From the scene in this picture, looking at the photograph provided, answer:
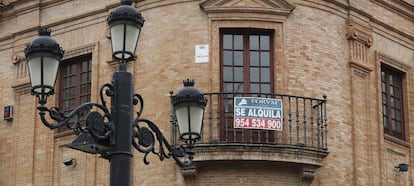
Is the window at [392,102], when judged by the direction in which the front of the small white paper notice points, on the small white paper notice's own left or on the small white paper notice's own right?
on the small white paper notice's own left

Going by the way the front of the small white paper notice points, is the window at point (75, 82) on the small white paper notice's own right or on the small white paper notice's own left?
on the small white paper notice's own right

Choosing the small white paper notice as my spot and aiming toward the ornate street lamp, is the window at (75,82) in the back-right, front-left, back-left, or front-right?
back-right

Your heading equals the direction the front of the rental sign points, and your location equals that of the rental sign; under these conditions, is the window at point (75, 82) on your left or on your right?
on your right

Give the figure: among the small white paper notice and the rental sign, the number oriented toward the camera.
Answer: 2

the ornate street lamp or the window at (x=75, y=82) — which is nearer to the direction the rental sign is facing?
the ornate street lamp

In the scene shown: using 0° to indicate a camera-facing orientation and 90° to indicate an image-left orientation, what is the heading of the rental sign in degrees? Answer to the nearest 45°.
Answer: approximately 0°

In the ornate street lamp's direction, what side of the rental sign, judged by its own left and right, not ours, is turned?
front

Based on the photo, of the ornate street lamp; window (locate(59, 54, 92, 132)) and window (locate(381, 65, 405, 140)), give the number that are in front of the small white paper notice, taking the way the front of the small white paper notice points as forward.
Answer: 1
